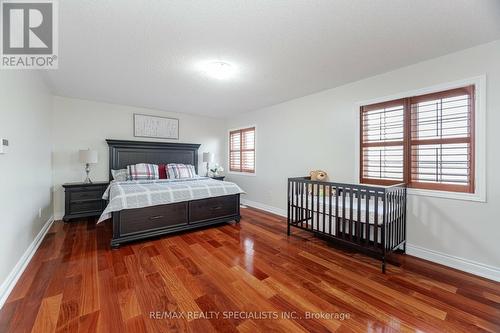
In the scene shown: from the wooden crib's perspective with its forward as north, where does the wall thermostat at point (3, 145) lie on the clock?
The wall thermostat is roughly at 12 o'clock from the wooden crib.

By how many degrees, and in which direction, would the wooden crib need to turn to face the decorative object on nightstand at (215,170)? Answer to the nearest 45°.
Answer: approximately 90° to its right

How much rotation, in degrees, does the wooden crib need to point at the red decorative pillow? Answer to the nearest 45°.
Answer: approximately 45° to its right

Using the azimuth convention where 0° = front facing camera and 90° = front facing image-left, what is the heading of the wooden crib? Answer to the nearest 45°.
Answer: approximately 45°

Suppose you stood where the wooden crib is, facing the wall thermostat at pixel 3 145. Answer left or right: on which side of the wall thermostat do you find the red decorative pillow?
right

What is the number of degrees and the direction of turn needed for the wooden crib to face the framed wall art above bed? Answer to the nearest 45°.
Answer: approximately 45° to its right

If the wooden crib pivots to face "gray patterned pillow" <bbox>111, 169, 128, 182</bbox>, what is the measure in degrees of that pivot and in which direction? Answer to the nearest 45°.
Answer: approximately 45° to its right

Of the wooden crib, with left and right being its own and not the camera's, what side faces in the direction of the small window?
right

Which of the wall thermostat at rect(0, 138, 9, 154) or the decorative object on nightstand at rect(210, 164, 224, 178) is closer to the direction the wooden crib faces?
the wall thermostat

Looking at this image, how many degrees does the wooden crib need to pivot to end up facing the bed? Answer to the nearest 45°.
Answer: approximately 45° to its right

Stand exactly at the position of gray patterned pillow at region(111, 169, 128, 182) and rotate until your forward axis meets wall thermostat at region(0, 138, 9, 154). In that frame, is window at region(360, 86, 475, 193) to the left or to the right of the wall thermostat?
left
